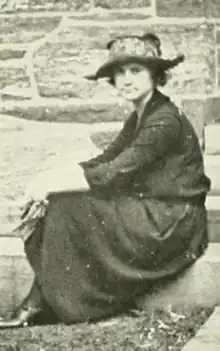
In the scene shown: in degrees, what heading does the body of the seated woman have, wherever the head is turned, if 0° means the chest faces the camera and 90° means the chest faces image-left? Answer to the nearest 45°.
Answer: approximately 90°
